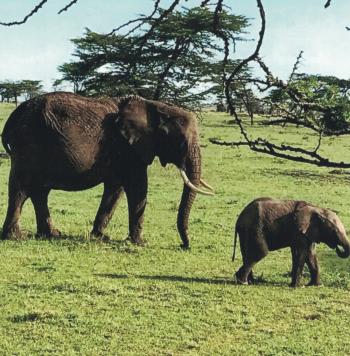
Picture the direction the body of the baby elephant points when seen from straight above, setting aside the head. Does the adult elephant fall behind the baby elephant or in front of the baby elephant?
behind

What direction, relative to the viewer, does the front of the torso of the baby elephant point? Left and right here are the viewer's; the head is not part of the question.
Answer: facing to the right of the viewer

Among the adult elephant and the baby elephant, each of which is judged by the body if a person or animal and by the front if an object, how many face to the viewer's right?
2

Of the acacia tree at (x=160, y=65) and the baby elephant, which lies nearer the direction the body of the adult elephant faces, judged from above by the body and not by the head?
the baby elephant

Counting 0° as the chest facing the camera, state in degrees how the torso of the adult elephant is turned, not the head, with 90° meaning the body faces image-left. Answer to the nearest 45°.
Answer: approximately 270°

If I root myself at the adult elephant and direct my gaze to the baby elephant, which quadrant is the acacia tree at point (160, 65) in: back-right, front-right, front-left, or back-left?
back-left

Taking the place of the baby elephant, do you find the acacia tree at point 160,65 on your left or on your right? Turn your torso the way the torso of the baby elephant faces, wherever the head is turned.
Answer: on your left

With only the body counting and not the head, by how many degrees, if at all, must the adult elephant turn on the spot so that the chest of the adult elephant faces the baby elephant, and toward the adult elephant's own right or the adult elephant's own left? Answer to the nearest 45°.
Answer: approximately 45° to the adult elephant's own right

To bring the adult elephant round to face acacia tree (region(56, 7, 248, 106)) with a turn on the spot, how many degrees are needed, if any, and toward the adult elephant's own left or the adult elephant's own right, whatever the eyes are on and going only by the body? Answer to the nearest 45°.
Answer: approximately 90° to the adult elephant's own left
